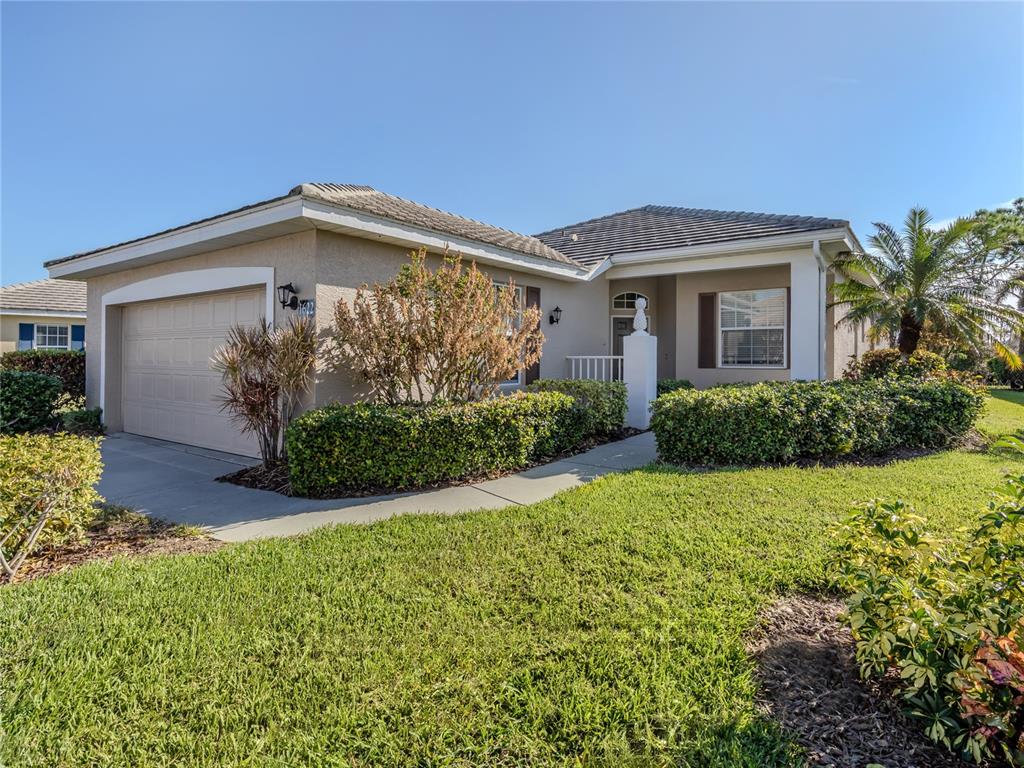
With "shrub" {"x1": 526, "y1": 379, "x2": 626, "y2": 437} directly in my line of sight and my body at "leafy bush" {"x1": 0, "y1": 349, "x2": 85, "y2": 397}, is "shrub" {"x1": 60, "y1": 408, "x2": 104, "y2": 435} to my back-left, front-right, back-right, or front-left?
front-right

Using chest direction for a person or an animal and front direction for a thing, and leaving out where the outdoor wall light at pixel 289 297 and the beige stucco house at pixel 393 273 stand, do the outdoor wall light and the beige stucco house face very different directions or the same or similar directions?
same or similar directions

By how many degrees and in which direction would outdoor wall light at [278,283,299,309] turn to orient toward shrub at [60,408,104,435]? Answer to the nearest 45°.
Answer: approximately 90° to its right

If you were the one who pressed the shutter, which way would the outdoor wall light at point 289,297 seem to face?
facing the viewer and to the left of the viewer

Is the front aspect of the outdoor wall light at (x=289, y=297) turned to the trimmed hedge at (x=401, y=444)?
no

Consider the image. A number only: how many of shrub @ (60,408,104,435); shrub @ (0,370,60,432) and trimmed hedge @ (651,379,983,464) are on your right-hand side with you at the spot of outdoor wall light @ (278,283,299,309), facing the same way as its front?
2

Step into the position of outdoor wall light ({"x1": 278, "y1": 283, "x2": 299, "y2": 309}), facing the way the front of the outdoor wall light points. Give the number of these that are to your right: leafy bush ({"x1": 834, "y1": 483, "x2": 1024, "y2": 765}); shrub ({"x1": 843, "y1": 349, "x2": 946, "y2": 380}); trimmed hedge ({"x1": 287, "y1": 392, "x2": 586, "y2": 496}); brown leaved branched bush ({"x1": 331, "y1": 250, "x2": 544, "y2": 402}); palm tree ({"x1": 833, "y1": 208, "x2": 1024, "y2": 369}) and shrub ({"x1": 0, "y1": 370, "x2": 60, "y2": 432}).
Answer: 1

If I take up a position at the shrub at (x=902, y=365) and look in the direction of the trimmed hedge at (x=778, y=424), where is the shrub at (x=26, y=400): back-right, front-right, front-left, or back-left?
front-right

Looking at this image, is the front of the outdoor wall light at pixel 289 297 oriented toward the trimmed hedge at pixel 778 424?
no

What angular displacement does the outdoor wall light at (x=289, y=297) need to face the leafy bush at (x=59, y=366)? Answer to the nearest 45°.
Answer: approximately 90° to its right

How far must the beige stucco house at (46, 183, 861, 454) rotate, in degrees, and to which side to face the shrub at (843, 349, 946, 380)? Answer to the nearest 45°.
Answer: approximately 135° to its left

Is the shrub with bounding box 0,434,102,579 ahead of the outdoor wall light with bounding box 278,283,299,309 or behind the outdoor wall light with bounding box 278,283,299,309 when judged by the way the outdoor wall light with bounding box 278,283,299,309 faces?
ahead

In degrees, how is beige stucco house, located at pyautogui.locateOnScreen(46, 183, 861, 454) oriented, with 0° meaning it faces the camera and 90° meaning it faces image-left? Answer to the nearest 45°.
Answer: approximately 45°

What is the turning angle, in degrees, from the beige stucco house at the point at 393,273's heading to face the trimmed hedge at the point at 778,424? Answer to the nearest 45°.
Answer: approximately 90° to its left

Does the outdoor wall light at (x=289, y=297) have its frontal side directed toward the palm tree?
no

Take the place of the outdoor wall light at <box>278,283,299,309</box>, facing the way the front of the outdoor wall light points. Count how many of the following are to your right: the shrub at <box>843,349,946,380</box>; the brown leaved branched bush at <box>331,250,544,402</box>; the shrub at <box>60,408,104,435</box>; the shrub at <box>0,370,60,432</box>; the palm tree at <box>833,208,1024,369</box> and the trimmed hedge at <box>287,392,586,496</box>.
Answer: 2

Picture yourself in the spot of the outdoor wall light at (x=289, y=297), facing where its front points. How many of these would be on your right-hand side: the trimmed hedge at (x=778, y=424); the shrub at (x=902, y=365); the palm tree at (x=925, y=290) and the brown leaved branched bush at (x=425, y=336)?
0
